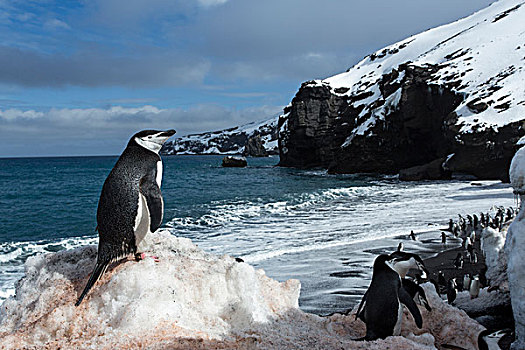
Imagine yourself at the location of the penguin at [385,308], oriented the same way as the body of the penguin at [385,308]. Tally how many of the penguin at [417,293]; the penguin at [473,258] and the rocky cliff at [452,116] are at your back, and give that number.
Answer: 0

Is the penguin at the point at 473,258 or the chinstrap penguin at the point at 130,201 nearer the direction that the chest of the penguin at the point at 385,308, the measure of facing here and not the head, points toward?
the penguin

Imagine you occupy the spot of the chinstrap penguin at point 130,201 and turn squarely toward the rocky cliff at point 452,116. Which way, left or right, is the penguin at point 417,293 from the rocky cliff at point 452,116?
right

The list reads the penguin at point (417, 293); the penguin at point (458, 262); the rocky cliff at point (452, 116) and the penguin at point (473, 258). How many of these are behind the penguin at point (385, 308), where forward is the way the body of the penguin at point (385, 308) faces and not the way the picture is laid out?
0

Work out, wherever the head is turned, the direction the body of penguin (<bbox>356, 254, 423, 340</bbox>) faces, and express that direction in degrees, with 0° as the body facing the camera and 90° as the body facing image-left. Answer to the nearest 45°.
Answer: approximately 225°

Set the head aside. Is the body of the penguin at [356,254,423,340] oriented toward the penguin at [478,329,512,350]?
no

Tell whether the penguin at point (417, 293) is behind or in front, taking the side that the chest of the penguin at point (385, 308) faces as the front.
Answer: in front

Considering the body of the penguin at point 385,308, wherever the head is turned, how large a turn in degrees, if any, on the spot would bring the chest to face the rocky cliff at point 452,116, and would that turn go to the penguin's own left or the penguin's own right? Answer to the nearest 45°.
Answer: approximately 45° to the penguin's own left
